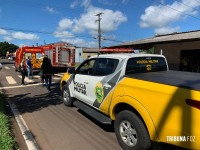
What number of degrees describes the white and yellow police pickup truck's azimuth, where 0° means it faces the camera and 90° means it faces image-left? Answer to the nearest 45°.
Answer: approximately 135°

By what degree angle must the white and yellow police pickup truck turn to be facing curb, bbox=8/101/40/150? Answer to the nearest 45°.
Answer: approximately 45° to its left
